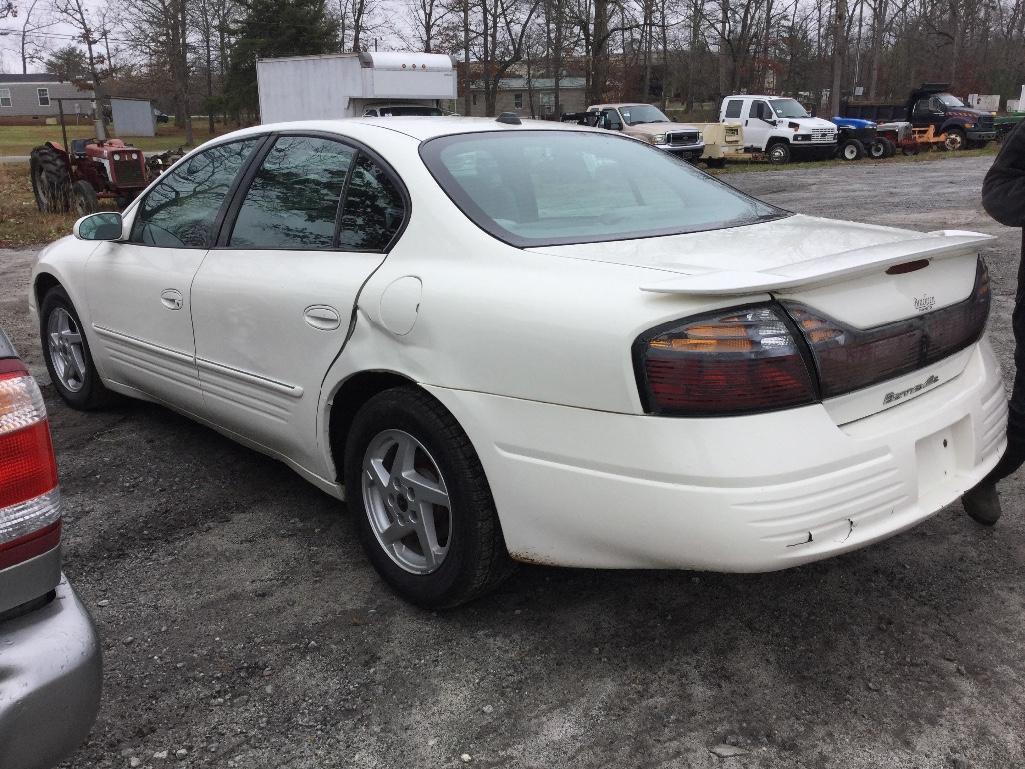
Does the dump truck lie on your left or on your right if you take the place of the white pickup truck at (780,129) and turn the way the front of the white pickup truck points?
on your left

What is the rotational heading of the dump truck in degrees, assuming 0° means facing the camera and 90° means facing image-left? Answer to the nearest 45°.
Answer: approximately 315°

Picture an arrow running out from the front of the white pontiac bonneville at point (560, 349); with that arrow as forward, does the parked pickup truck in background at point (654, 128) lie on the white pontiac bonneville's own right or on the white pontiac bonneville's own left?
on the white pontiac bonneville's own right

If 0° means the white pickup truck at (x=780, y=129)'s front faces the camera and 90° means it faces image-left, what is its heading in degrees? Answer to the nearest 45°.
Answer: approximately 315°

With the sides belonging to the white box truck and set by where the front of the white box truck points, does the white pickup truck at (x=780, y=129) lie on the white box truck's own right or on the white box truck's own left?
on the white box truck's own left

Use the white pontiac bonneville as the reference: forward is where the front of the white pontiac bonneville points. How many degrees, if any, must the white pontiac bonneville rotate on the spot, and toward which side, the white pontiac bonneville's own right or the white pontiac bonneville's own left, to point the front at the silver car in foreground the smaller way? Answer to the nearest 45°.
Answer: approximately 90° to the white pontiac bonneville's own left

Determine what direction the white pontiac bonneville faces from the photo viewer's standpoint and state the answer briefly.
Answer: facing away from the viewer and to the left of the viewer

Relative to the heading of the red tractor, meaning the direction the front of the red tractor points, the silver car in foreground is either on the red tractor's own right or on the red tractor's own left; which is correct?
on the red tractor's own right

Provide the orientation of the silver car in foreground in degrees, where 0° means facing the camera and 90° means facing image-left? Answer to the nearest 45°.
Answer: approximately 135°

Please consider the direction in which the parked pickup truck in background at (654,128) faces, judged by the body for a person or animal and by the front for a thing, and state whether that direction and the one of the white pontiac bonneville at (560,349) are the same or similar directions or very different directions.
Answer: very different directions
